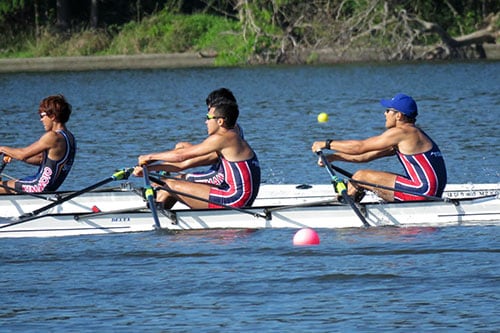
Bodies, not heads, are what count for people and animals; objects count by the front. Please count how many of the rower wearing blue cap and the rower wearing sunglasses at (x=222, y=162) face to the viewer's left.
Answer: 2

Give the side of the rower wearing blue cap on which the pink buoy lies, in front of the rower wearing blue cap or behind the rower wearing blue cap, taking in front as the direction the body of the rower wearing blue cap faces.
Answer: in front

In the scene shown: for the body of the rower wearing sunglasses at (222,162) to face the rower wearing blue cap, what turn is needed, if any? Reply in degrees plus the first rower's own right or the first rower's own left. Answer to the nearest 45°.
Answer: approximately 180°

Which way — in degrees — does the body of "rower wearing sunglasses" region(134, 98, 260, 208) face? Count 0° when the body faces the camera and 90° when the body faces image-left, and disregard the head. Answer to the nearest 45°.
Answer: approximately 90°

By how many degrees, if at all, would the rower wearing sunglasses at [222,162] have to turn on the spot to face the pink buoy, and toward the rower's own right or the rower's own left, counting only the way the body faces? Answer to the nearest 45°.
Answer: approximately 135° to the rower's own left

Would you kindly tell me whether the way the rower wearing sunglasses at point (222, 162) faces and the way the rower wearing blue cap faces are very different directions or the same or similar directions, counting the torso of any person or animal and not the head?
same or similar directions

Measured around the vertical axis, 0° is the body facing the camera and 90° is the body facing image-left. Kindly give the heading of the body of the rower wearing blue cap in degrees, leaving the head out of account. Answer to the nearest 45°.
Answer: approximately 90°
